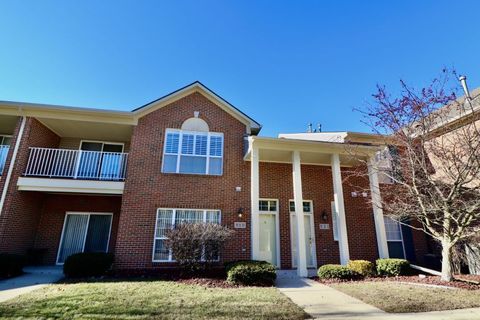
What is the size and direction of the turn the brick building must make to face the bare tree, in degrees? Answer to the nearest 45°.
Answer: approximately 45° to its left

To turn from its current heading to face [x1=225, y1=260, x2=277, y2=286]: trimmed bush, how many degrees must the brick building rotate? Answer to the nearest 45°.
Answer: approximately 45° to its left

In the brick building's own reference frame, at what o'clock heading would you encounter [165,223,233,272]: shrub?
The shrub is roughly at 11 o'clock from the brick building.

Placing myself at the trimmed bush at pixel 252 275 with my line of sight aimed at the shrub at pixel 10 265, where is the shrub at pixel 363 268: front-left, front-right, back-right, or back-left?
back-right

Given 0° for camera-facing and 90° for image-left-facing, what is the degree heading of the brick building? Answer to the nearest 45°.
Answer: approximately 0°

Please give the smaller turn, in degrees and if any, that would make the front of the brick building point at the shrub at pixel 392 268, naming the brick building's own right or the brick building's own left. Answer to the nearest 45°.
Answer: approximately 90° to the brick building's own left
